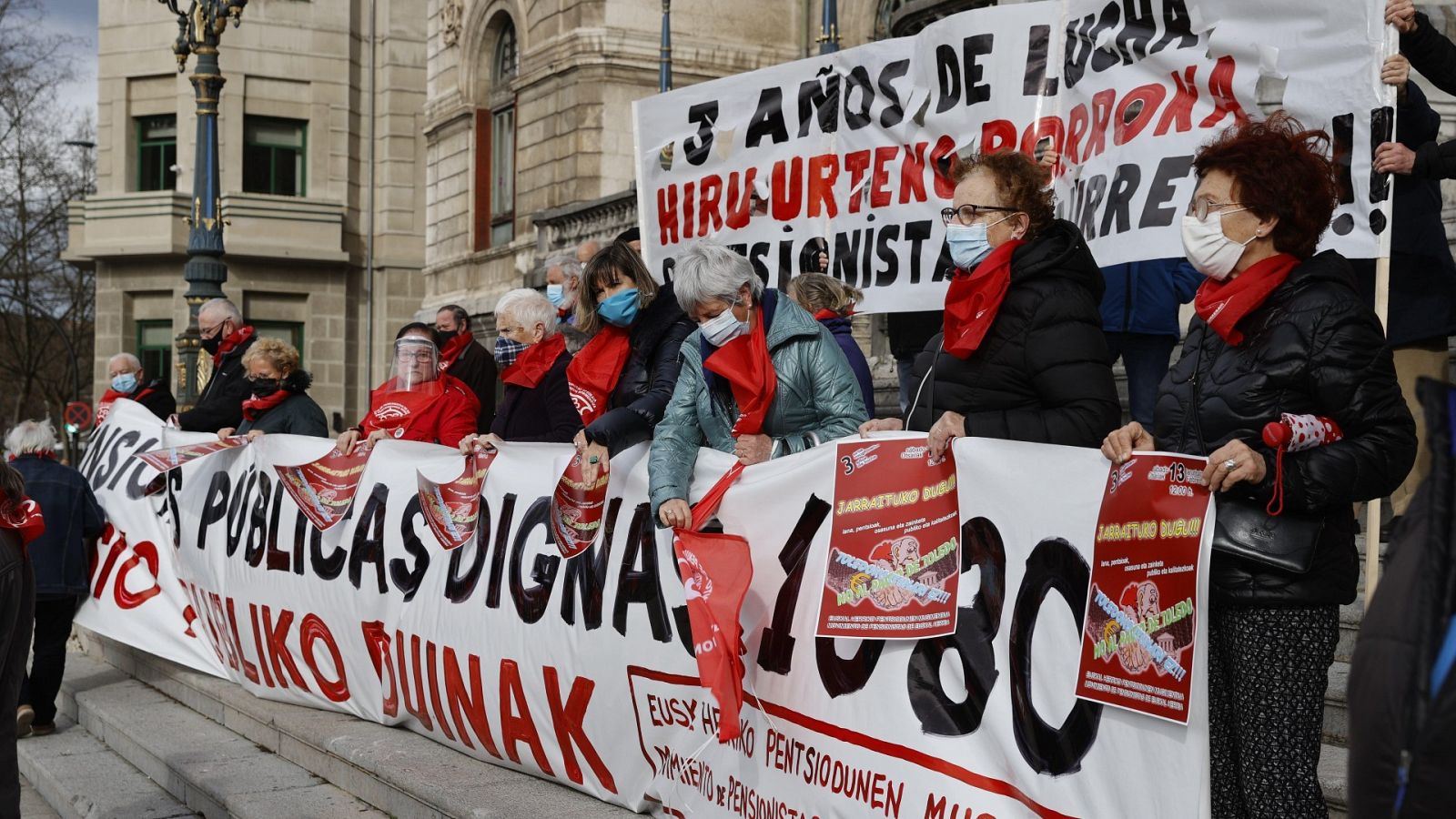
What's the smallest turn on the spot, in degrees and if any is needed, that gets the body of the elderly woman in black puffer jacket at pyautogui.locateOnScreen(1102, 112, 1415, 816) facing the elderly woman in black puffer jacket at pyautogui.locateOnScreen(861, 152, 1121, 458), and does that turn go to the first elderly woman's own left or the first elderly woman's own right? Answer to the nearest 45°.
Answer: approximately 90° to the first elderly woman's own right

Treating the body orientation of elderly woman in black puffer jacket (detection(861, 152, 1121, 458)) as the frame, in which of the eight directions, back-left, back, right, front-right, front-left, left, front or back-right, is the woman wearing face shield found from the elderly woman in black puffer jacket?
right

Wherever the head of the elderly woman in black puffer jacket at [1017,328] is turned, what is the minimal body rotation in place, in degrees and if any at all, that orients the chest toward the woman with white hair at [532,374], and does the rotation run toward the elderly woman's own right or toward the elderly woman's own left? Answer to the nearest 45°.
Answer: approximately 90° to the elderly woman's own right

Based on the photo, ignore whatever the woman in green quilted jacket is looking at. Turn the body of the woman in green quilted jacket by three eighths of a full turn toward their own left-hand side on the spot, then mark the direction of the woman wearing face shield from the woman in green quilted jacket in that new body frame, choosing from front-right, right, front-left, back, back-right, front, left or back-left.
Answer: back-left

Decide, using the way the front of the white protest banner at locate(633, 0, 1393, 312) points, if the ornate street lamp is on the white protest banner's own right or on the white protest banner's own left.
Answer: on the white protest banner's own right

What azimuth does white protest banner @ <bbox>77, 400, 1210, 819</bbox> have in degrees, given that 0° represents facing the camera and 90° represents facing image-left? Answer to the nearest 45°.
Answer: approximately 45°

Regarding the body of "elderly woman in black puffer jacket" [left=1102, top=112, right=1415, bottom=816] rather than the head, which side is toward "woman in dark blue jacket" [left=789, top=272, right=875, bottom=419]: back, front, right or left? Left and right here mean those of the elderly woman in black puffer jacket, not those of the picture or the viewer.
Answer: right

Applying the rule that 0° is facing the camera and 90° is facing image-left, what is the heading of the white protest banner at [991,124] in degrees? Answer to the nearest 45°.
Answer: approximately 45°

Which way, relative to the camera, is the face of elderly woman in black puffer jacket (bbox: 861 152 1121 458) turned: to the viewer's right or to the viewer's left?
to the viewer's left

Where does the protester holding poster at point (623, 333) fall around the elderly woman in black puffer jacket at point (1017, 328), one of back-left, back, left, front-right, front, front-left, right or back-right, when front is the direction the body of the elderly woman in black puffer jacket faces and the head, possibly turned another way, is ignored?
right
